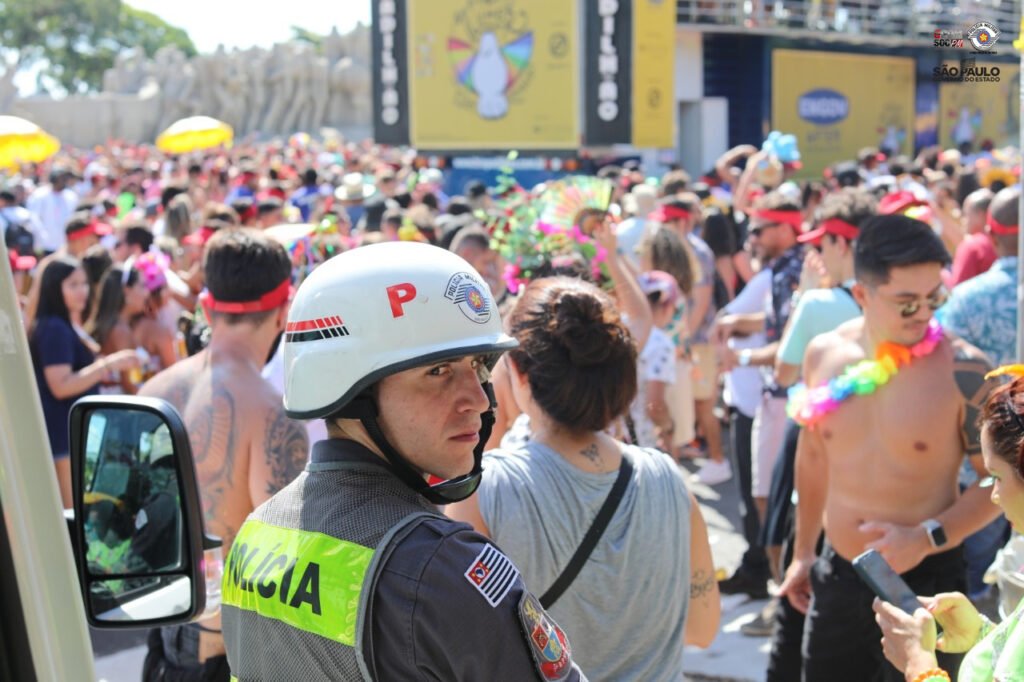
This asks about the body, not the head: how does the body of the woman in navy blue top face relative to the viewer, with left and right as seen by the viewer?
facing to the right of the viewer

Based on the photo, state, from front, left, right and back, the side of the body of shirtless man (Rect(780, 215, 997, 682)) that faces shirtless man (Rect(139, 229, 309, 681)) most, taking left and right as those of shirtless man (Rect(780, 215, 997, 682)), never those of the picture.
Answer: right

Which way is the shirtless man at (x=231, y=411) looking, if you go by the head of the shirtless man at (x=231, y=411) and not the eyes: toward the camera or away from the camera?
away from the camera

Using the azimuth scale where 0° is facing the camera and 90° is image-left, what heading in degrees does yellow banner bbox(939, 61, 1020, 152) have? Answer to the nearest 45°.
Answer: approximately 0°

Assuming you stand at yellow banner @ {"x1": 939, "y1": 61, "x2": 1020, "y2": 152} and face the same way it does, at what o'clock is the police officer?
The police officer is roughly at 12 o'clock from the yellow banner.

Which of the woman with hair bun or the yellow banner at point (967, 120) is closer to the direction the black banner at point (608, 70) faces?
the woman with hair bun

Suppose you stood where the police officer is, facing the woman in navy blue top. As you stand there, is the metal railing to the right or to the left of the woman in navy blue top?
right

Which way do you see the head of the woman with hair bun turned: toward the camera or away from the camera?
away from the camera

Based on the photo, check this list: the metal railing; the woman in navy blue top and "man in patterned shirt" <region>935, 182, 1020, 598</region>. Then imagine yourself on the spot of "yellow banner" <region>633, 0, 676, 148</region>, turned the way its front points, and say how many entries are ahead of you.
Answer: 2
